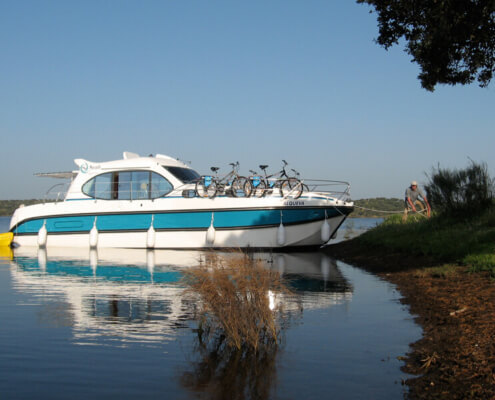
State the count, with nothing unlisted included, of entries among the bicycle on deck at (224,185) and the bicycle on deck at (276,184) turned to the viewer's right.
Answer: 2

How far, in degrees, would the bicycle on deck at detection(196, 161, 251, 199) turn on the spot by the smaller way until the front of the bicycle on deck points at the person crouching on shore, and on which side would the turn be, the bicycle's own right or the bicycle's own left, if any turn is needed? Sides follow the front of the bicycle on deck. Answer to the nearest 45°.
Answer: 0° — it already faces them

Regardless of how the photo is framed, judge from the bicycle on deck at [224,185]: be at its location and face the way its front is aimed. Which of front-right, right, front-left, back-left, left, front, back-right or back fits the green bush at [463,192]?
front-right

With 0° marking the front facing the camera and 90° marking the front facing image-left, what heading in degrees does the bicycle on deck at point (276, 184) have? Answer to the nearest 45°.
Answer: approximately 270°

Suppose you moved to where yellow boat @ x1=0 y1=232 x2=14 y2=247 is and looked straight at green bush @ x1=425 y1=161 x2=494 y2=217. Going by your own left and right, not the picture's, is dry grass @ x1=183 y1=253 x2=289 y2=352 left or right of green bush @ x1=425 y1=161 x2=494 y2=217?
right

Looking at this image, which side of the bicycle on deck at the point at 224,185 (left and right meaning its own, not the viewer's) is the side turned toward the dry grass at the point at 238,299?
right

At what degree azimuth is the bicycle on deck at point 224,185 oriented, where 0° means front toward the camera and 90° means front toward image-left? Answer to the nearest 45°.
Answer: approximately 270°

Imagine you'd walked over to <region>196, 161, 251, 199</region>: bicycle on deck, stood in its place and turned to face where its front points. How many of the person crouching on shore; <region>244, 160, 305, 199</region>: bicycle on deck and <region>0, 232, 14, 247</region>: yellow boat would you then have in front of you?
2

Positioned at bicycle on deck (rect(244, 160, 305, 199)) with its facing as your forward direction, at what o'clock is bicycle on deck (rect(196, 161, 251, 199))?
bicycle on deck (rect(196, 161, 251, 199)) is roughly at 6 o'clock from bicycle on deck (rect(244, 160, 305, 199)).

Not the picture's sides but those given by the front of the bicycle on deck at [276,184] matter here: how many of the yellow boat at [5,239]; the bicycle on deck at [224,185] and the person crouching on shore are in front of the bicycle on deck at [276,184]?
1

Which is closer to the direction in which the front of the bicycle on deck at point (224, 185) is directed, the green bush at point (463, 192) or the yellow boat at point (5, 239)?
the green bush
